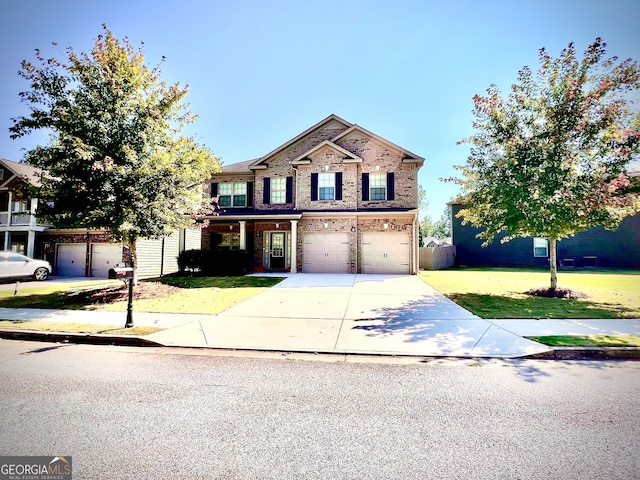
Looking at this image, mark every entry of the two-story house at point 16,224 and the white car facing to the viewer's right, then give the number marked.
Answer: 1

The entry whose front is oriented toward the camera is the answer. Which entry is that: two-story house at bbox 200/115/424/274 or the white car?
the two-story house

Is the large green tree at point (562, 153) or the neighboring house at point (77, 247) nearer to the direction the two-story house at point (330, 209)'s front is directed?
the large green tree

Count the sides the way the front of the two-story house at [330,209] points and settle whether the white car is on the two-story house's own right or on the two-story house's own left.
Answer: on the two-story house's own right

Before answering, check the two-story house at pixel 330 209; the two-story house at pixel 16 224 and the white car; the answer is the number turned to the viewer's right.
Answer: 1

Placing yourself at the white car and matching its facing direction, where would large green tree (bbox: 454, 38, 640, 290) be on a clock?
The large green tree is roughly at 2 o'clock from the white car.

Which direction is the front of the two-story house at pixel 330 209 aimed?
toward the camera

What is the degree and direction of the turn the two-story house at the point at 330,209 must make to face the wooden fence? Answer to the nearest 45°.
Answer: approximately 135° to its left

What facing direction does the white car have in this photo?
to the viewer's right

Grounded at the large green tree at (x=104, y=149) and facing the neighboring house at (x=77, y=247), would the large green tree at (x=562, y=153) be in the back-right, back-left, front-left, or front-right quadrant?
back-right

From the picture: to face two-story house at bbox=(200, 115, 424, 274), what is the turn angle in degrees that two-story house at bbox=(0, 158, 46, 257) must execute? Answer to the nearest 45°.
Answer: approximately 90° to its left

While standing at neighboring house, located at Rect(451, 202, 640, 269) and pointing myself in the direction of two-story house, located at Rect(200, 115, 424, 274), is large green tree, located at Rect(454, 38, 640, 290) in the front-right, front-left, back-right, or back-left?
front-left

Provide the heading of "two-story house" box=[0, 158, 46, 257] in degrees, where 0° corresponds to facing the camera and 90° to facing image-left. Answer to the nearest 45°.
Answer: approximately 45°

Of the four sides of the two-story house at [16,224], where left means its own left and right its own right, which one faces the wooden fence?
left

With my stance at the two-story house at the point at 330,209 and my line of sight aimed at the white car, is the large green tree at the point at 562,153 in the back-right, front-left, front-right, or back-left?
back-left
